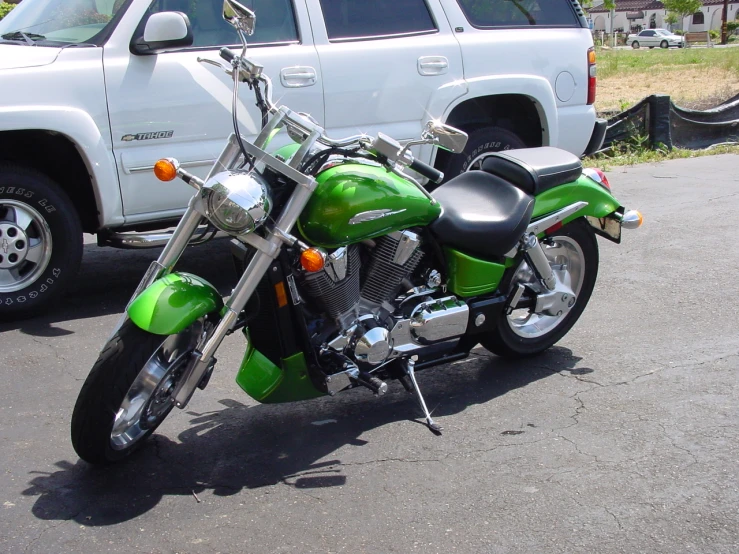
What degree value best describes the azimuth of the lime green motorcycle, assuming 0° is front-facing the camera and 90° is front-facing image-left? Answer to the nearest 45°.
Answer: approximately 45°

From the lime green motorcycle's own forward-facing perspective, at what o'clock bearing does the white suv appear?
The white suv is roughly at 4 o'clock from the lime green motorcycle.
